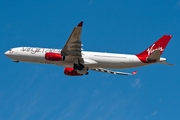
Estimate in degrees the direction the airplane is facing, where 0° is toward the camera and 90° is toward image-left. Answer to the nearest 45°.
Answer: approximately 90°
